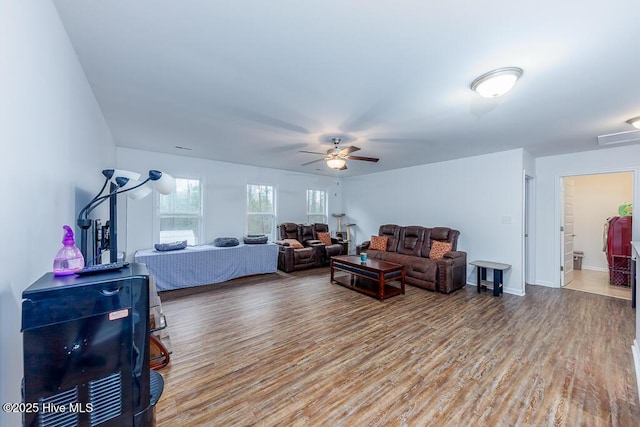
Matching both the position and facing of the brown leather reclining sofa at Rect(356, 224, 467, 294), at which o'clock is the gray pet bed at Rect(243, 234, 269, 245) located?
The gray pet bed is roughly at 1 o'clock from the brown leather reclining sofa.

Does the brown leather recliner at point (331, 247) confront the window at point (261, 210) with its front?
no

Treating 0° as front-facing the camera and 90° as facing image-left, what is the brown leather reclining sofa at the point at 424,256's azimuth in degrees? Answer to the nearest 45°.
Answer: approximately 45°

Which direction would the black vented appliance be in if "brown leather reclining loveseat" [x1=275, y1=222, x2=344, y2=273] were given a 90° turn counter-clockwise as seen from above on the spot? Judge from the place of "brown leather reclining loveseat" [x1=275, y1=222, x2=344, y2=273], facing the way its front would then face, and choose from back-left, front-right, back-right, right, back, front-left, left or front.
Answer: back-right

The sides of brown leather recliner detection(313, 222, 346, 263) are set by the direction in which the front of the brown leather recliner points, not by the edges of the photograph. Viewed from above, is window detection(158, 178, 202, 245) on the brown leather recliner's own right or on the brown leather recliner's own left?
on the brown leather recliner's own right

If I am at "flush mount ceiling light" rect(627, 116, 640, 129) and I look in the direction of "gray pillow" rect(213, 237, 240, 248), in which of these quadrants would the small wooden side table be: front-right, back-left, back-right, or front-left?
front-right

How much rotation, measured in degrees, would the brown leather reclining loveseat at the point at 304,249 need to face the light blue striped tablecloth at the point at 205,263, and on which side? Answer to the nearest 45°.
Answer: approximately 90° to its right

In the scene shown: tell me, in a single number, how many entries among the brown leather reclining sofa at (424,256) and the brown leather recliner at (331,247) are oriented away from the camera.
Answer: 0

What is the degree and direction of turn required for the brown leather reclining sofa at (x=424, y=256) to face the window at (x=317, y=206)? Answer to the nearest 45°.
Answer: approximately 90° to its right

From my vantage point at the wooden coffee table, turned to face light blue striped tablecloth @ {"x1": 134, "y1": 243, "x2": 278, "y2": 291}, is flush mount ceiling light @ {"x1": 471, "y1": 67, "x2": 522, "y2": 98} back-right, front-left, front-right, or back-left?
back-left

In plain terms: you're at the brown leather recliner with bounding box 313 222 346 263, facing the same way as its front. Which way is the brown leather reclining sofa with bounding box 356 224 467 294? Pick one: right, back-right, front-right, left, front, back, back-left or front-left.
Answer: front

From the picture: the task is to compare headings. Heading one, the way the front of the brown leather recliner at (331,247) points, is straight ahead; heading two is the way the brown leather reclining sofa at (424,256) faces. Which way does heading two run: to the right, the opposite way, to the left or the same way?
to the right

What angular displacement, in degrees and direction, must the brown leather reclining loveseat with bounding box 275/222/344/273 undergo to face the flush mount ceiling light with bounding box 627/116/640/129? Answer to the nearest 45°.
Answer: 0° — it already faces it

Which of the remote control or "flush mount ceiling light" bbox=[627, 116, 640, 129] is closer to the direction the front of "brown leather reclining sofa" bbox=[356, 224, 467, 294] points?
the remote control

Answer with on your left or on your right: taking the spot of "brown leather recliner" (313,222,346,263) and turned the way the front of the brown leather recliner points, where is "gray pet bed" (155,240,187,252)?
on your right

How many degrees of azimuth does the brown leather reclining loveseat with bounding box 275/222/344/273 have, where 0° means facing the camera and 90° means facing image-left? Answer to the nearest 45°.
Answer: approximately 315°

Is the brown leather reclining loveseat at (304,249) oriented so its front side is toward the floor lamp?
no
